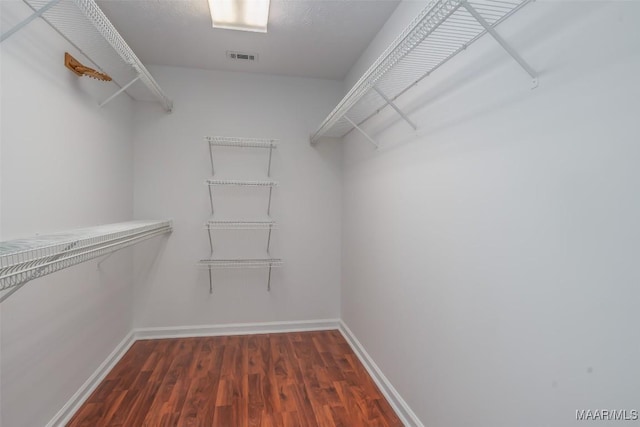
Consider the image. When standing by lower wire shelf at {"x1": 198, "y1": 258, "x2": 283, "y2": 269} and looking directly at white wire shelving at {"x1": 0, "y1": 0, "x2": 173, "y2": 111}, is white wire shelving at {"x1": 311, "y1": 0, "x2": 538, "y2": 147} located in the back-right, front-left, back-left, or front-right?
front-left

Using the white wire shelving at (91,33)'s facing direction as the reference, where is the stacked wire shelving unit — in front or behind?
in front

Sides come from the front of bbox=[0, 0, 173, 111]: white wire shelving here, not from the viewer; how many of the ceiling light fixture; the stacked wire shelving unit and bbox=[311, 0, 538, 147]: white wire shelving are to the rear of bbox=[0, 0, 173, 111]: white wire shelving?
0

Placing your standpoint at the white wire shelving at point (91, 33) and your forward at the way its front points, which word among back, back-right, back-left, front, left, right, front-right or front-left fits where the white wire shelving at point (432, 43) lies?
front-right

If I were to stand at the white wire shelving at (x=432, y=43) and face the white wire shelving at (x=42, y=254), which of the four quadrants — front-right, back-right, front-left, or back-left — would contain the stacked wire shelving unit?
front-right

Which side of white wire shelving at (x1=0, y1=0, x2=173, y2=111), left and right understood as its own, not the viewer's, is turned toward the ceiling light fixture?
front

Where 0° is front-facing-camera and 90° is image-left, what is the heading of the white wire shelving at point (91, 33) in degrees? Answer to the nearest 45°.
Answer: approximately 270°
